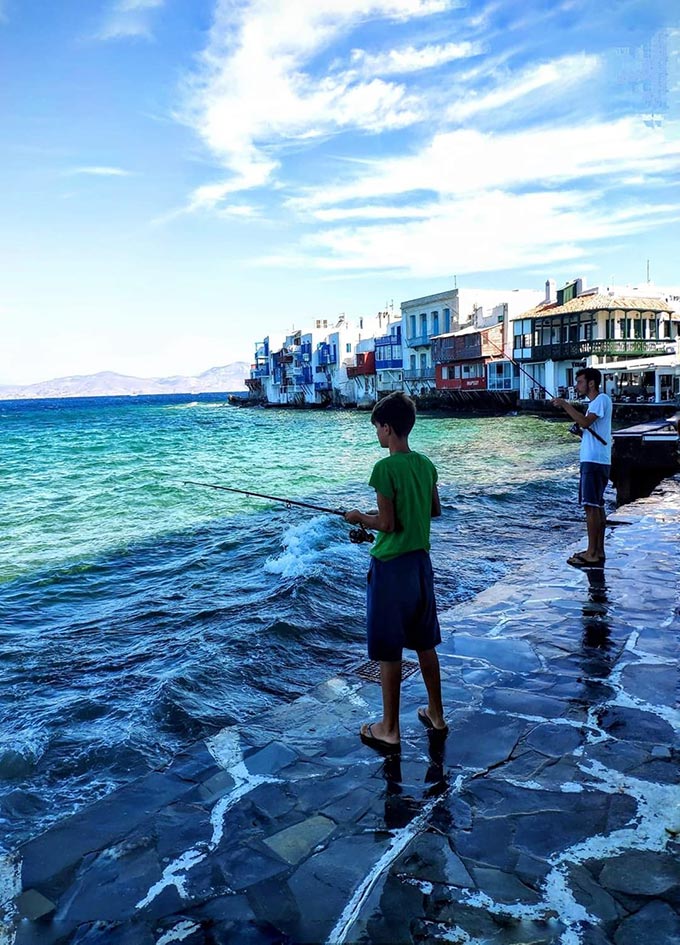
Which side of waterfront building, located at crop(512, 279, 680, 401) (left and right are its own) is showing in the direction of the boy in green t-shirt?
front

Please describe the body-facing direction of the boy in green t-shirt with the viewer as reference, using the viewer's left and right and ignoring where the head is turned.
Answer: facing away from the viewer and to the left of the viewer

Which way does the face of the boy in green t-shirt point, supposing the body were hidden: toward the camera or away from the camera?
away from the camera

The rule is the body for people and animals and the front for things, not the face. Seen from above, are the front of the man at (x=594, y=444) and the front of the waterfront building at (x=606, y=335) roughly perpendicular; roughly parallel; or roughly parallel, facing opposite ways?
roughly perpendicular

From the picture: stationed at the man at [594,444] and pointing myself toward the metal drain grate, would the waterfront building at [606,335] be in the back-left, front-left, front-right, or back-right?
back-right

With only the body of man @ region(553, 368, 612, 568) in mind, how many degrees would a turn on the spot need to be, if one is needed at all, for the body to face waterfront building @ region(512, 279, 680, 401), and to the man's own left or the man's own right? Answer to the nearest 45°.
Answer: approximately 90° to the man's own right

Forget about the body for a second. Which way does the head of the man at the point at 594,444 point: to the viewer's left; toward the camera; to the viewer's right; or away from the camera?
to the viewer's left

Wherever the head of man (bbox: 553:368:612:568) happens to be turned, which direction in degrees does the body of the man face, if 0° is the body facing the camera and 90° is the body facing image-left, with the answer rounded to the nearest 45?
approximately 90°

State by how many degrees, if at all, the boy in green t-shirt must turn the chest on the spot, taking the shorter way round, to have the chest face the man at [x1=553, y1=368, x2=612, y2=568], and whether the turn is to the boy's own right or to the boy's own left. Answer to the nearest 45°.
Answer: approximately 90° to the boy's own right

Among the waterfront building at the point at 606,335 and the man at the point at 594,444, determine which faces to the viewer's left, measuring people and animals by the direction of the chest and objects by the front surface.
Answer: the man

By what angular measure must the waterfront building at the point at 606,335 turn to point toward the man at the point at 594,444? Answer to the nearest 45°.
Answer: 0° — it already faces them

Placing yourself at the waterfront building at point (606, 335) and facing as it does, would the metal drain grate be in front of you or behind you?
in front
